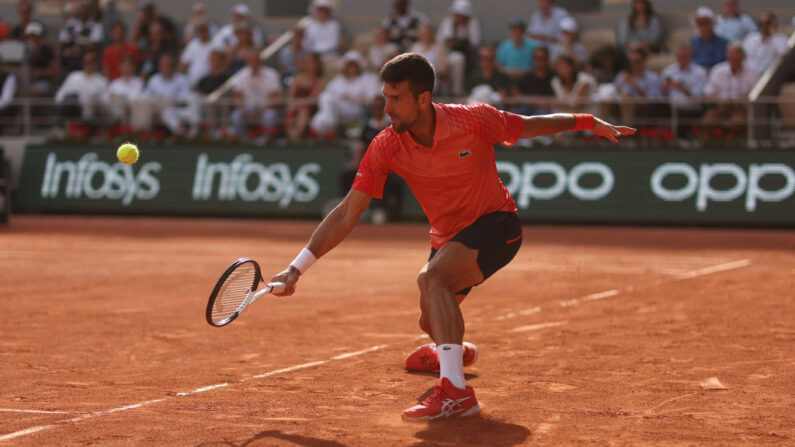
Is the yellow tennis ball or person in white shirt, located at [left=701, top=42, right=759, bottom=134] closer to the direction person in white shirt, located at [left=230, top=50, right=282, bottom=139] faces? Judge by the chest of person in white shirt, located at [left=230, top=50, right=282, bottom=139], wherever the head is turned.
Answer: the yellow tennis ball

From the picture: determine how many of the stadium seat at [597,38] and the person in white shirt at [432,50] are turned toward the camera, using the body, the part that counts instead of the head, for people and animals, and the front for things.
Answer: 2

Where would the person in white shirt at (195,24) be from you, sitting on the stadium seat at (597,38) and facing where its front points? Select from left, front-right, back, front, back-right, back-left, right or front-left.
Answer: right

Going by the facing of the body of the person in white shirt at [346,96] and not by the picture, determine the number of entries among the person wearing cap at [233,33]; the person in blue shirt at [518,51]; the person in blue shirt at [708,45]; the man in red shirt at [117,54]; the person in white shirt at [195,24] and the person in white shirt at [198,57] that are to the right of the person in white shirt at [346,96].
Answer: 4

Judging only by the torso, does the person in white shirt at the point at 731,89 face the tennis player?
yes

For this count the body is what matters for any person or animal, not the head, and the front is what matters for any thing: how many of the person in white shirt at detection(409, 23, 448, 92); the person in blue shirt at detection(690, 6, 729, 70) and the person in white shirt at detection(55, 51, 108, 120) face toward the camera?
3

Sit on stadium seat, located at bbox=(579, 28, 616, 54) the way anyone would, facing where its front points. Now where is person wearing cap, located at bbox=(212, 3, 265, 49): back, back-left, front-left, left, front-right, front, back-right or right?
right

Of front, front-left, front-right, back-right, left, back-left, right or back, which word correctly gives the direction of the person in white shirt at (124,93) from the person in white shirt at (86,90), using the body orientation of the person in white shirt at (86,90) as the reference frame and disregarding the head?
front-left

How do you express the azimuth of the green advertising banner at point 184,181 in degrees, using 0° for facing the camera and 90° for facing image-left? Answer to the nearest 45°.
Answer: approximately 0°

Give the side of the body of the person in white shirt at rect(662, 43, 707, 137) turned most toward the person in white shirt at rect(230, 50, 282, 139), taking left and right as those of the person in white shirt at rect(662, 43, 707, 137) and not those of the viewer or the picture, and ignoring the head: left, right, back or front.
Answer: right

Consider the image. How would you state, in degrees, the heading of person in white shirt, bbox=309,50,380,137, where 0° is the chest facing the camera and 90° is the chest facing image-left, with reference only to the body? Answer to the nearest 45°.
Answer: approximately 45°

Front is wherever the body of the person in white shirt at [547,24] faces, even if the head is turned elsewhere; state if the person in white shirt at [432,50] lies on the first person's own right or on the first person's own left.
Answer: on the first person's own right

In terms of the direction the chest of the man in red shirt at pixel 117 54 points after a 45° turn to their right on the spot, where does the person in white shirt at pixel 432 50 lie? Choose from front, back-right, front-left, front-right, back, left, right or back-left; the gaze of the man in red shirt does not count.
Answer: left

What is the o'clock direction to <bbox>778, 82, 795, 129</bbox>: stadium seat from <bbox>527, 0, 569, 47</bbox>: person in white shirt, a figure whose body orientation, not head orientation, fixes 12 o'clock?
The stadium seat is roughly at 10 o'clock from the person in white shirt.
